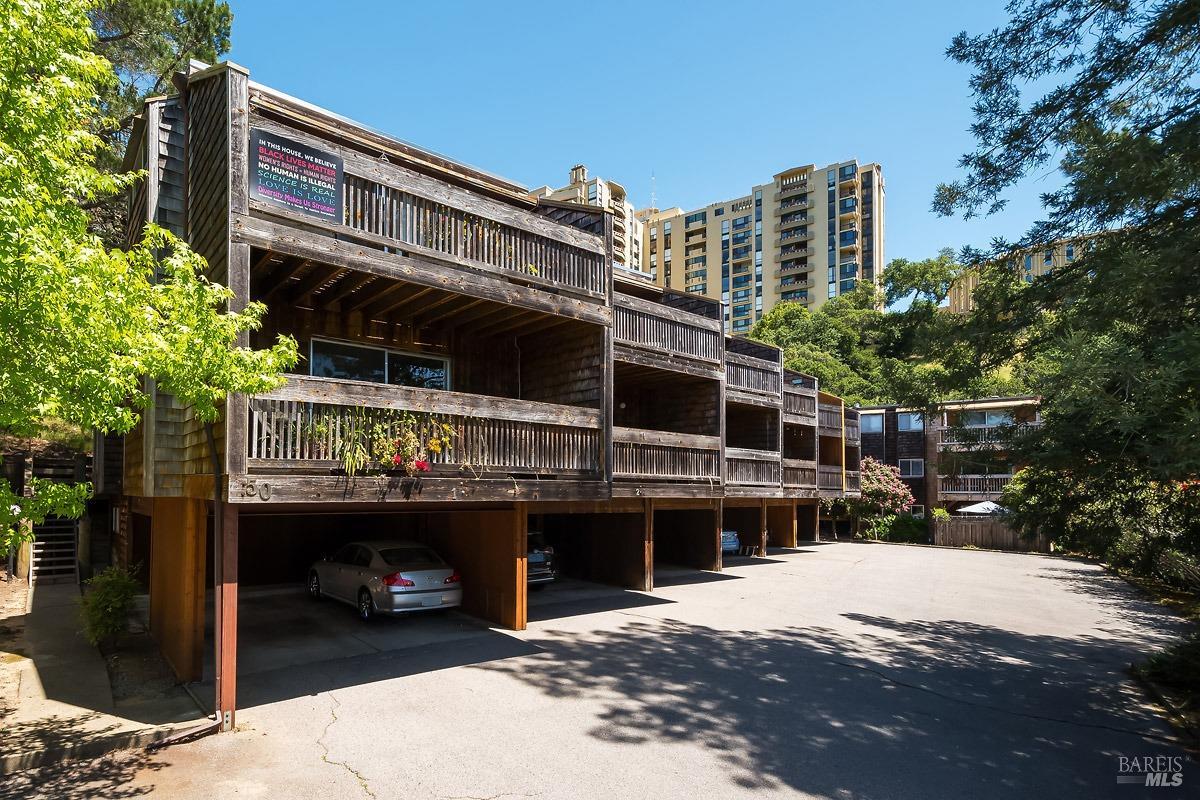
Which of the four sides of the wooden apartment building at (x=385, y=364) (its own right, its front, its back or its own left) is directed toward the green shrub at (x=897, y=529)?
left

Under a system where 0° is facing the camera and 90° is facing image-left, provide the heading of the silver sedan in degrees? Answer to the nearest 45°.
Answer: approximately 135°
